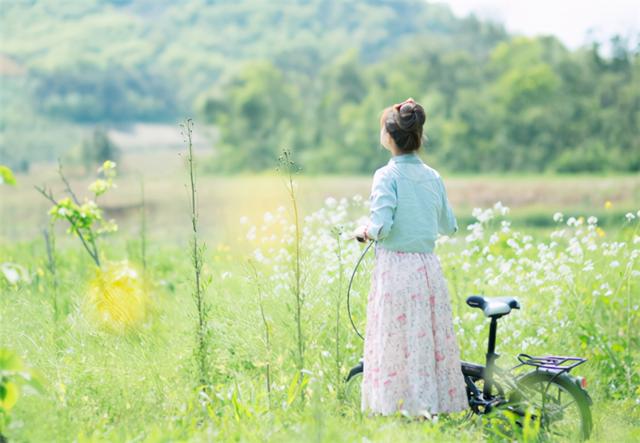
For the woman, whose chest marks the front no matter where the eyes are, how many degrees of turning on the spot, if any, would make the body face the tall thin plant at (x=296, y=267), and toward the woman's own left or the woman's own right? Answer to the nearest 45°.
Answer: approximately 45° to the woman's own left

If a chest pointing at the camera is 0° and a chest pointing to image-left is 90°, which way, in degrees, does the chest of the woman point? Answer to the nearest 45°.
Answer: approximately 135°

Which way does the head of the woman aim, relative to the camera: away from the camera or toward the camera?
away from the camera
